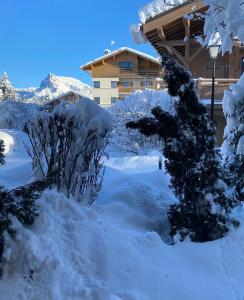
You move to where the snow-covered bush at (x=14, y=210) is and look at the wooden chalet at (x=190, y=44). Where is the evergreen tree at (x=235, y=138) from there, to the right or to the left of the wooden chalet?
right

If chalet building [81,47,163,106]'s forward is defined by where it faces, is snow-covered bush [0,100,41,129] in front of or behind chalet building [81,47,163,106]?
in front

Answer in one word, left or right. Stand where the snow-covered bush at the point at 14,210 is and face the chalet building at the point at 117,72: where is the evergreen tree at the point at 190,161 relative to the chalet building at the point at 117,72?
right

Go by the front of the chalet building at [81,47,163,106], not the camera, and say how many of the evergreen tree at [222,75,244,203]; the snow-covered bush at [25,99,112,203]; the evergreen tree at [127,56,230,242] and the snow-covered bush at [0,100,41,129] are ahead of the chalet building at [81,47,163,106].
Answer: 4

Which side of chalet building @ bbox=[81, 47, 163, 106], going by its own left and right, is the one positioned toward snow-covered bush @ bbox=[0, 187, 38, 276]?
front

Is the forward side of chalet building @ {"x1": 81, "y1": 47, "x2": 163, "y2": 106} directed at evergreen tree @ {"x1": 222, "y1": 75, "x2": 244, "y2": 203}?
yes

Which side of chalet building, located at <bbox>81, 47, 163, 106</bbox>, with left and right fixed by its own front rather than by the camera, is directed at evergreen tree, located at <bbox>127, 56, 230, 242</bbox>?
front

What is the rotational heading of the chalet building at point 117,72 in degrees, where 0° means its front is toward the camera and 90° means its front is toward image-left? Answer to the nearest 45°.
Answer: approximately 0°

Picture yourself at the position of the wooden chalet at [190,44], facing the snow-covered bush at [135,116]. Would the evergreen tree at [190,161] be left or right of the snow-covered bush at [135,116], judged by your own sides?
left

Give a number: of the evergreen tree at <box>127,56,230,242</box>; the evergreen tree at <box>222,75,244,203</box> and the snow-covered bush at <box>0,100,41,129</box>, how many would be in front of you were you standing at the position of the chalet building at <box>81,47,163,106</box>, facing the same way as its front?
3

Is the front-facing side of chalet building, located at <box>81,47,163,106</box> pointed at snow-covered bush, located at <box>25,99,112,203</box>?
yes
